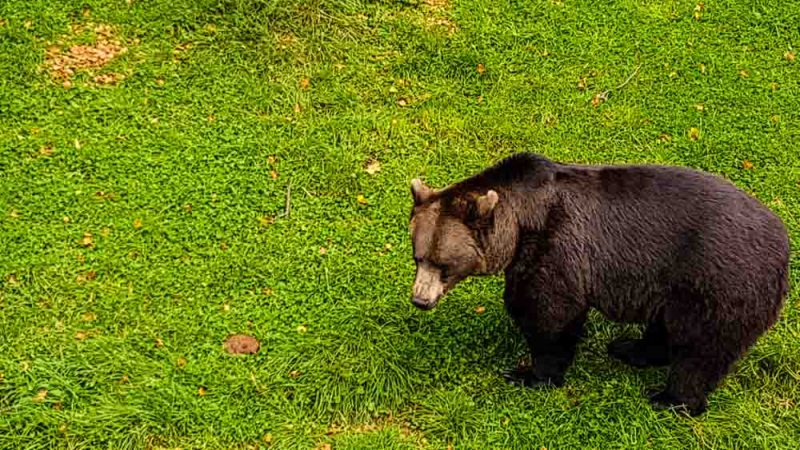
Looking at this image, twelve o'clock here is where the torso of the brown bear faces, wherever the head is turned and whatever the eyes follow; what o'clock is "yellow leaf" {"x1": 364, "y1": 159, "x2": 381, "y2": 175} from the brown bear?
The yellow leaf is roughly at 1 o'clock from the brown bear.

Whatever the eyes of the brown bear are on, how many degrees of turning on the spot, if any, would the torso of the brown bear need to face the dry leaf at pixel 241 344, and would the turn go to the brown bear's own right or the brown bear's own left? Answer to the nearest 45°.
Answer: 0° — it already faces it

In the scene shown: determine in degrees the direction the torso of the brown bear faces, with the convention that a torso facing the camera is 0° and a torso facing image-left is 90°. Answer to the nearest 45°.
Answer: approximately 90°

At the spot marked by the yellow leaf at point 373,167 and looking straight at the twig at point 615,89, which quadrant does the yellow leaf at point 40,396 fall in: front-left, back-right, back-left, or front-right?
back-right

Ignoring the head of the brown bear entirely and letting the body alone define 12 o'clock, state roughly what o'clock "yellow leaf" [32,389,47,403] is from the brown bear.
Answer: The yellow leaf is roughly at 11 o'clock from the brown bear.

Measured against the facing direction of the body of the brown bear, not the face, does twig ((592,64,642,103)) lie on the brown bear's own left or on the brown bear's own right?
on the brown bear's own right

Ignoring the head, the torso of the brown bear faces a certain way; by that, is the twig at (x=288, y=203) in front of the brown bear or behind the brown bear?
in front

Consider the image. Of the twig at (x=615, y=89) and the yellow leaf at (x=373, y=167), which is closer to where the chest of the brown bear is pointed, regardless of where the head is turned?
the yellow leaf

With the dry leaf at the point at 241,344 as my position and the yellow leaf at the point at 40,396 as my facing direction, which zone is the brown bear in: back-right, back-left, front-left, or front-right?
back-left
